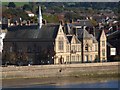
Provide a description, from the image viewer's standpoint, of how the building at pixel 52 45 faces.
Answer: facing the viewer and to the right of the viewer
